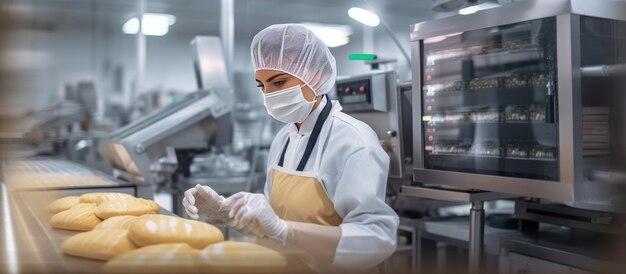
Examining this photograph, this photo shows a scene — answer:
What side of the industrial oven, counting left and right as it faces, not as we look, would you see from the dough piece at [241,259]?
front

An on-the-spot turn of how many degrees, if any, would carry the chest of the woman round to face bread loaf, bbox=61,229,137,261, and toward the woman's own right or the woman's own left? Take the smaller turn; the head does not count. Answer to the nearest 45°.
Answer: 0° — they already face it

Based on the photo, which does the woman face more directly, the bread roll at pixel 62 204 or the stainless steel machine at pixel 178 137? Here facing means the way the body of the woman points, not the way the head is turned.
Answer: the bread roll

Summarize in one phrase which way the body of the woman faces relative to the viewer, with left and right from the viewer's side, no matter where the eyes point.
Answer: facing the viewer and to the left of the viewer

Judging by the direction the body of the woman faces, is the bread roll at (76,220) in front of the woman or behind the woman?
in front

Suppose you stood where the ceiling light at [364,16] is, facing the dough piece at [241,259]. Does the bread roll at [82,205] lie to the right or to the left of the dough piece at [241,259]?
right

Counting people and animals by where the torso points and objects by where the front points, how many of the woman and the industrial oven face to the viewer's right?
0

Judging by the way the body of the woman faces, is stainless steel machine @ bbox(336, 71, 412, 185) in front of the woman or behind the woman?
behind

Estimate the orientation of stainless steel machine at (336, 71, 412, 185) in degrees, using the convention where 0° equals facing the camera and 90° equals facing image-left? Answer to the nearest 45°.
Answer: approximately 45°

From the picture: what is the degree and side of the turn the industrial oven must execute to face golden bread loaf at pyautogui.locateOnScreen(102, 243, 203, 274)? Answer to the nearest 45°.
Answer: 0° — it already faces it
